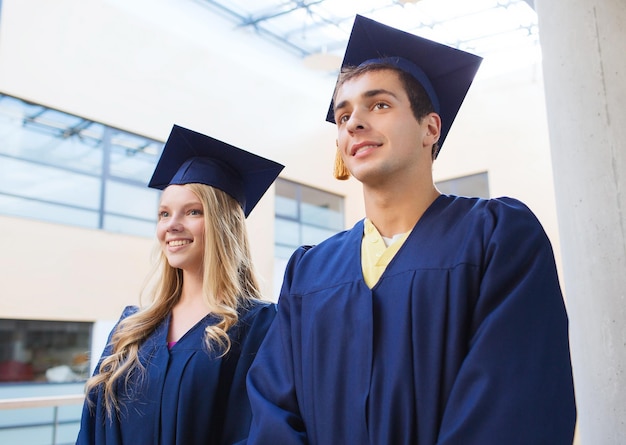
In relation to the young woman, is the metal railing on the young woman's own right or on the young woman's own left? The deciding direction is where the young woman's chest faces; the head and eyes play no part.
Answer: on the young woman's own right

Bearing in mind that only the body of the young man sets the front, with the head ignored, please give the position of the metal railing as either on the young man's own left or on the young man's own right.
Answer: on the young man's own right

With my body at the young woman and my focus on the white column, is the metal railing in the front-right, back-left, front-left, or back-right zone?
back-left

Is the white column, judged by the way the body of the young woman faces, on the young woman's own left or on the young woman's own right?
on the young woman's own left

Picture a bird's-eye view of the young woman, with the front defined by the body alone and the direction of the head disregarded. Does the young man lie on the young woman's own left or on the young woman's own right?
on the young woman's own left

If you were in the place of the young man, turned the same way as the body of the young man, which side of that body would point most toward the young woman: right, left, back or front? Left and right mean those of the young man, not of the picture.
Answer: right

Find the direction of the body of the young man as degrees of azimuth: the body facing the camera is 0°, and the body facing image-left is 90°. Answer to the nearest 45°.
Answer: approximately 45°
